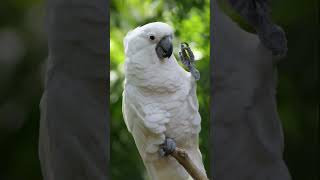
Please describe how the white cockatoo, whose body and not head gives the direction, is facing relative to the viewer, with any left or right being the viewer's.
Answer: facing the viewer and to the right of the viewer
